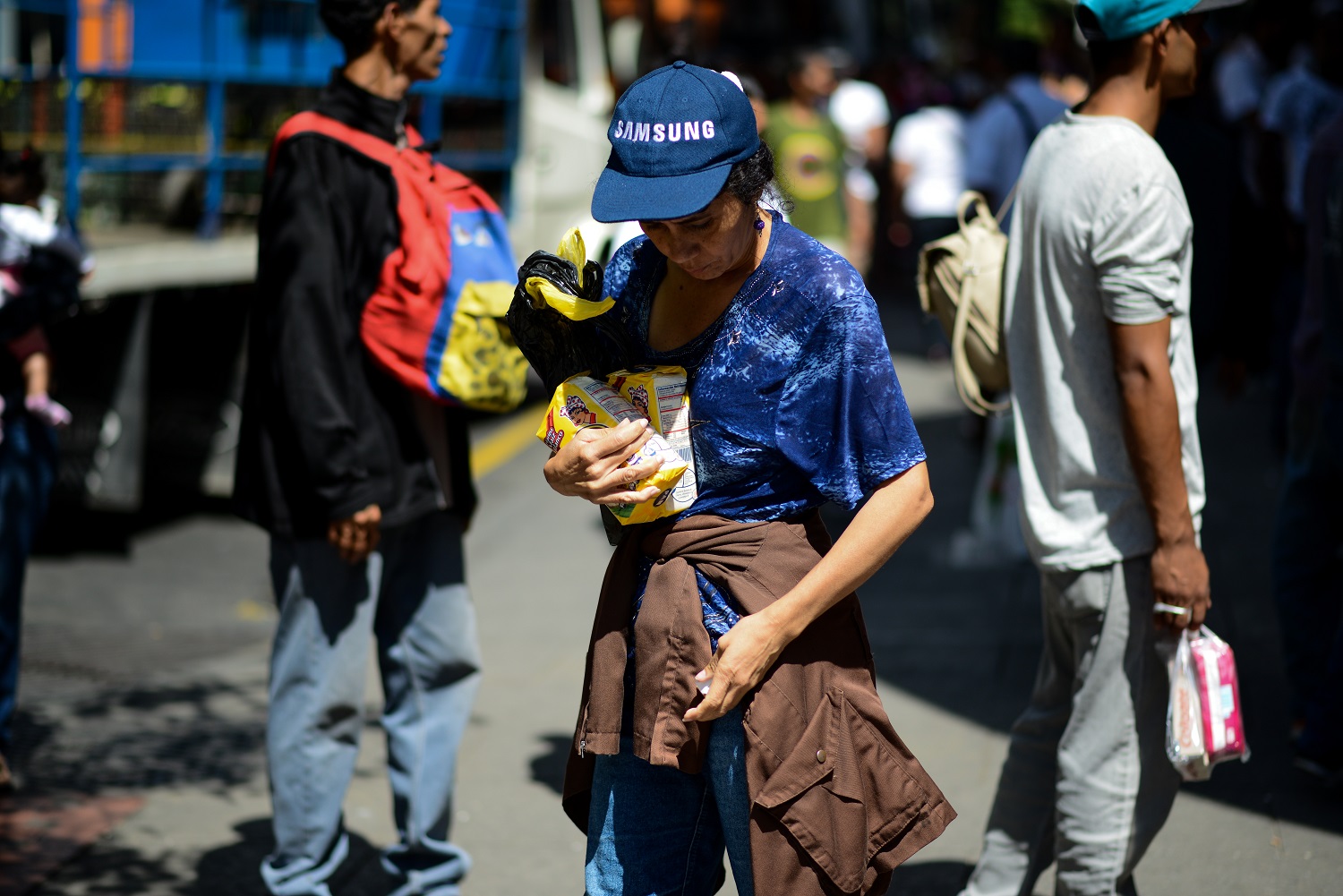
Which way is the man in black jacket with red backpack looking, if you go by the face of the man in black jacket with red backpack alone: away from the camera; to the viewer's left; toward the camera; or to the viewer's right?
to the viewer's right

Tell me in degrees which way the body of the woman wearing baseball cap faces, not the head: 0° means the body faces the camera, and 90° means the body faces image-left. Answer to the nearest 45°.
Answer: approximately 45°

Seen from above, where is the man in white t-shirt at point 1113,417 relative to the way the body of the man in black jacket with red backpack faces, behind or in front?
in front

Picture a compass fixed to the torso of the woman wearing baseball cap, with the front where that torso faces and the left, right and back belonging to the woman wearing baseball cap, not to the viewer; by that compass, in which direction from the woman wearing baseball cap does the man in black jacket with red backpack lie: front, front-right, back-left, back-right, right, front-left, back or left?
right

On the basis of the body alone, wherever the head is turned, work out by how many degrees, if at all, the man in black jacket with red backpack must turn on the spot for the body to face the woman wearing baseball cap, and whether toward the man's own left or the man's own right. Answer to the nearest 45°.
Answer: approximately 45° to the man's own right

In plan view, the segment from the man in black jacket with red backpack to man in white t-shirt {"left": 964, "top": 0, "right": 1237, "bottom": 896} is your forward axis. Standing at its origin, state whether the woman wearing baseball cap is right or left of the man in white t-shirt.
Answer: right

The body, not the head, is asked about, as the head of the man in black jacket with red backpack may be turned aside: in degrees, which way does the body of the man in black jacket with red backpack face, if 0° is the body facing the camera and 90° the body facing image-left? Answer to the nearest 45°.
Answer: approximately 270°

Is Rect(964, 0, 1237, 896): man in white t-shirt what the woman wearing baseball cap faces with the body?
no

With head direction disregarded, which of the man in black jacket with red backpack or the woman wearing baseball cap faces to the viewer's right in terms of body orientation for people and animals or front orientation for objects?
the man in black jacket with red backpack

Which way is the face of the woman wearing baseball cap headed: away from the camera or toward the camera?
toward the camera

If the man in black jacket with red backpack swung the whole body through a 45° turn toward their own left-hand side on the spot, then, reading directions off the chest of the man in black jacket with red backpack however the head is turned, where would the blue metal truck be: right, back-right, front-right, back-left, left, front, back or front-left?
front-left

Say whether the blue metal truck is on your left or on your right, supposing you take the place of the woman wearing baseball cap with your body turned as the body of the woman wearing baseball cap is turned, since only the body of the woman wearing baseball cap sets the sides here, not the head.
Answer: on your right

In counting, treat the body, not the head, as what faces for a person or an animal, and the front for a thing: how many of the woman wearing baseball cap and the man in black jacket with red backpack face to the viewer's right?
1
